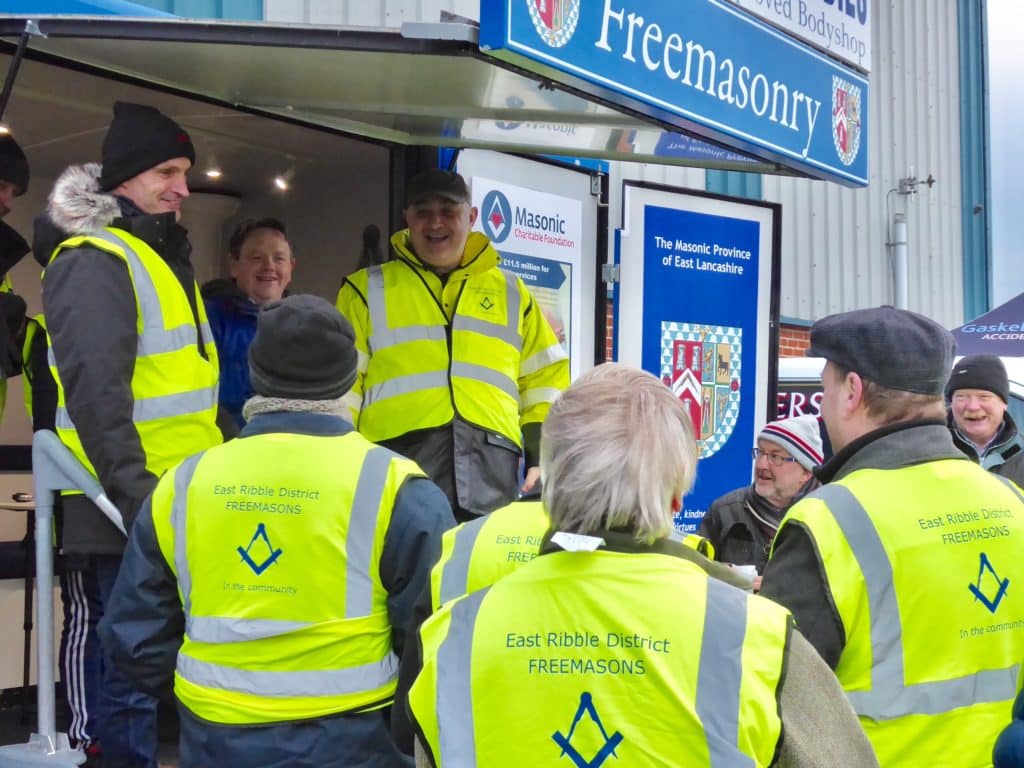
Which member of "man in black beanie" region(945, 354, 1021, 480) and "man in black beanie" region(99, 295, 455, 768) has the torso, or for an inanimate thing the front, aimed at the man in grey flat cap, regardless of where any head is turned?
"man in black beanie" region(945, 354, 1021, 480)

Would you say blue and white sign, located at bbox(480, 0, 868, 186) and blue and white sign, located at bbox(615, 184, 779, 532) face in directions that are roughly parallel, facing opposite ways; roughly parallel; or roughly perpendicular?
roughly parallel

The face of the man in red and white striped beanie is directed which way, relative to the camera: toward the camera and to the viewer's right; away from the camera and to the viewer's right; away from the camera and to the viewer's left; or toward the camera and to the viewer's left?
toward the camera and to the viewer's left

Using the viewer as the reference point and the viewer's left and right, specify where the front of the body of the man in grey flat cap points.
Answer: facing away from the viewer and to the left of the viewer

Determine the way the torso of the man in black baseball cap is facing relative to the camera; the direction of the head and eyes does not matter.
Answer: toward the camera

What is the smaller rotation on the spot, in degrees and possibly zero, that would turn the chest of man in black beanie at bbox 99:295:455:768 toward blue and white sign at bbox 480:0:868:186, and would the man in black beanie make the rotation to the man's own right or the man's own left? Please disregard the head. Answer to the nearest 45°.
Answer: approximately 45° to the man's own right

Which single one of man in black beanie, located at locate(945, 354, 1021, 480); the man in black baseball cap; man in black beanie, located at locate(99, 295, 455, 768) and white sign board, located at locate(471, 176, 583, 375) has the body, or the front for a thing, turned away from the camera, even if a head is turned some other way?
man in black beanie, located at locate(99, 295, 455, 768)

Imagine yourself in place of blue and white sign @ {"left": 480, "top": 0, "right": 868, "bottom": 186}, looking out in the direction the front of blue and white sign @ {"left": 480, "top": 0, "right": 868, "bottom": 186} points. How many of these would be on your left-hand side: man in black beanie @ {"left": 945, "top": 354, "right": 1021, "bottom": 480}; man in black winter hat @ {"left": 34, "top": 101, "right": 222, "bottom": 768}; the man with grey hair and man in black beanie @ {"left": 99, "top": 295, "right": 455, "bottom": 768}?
1

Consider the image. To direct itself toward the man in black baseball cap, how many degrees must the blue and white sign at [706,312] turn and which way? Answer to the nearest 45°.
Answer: approximately 90° to its right

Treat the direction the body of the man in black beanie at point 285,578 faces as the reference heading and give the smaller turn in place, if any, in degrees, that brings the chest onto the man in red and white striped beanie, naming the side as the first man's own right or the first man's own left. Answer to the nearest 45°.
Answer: approximately 45° to the first man's own right

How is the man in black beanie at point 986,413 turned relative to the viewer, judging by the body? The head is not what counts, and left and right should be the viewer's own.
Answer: facing the viewer

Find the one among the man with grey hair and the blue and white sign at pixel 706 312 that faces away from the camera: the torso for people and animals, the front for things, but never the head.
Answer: the man with grey hair

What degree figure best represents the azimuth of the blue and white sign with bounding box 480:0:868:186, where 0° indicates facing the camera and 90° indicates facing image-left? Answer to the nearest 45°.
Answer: approximately 315°

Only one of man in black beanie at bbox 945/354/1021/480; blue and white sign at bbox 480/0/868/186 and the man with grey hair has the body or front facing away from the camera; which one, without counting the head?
the man with grey hair
